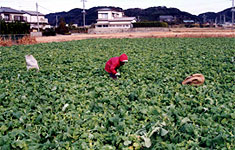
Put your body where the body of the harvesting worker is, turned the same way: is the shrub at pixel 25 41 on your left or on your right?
on your left

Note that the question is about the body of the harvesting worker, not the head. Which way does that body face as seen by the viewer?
to the viewer's right

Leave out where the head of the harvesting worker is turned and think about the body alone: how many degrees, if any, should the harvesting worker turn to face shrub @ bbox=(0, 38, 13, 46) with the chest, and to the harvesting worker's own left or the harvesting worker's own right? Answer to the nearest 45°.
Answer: approximately 135° to the harvesting worker's own left
